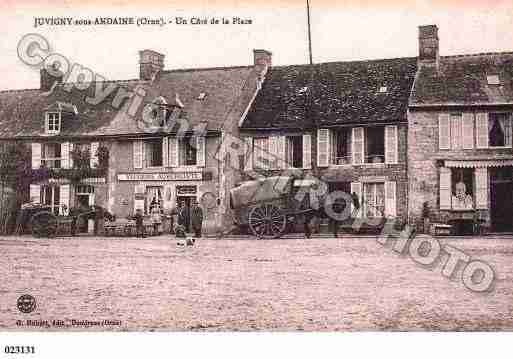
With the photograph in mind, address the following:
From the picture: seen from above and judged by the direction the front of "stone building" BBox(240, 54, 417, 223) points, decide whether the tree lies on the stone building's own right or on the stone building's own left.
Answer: on the stone building's own right

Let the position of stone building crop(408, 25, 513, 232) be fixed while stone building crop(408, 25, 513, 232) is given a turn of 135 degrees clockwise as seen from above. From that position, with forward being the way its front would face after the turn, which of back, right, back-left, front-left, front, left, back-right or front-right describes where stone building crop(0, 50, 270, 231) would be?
front-left

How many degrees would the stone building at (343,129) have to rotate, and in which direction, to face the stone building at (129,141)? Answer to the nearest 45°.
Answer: approximately 90° to its right

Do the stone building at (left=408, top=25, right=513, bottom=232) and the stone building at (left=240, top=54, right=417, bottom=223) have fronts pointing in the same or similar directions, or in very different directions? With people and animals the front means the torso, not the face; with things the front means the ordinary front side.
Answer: same or similar directions

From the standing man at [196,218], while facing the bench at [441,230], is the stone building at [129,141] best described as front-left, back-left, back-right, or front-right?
back-left

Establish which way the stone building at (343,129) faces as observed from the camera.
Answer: facing the viewer

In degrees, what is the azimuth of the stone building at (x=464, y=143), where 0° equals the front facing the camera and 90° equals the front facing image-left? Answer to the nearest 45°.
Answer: approximately 0°

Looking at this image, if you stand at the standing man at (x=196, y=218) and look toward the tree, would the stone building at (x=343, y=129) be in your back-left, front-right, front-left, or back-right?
back-right

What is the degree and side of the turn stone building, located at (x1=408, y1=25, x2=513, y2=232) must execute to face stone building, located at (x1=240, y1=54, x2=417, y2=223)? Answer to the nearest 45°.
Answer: approximately 135° to its right

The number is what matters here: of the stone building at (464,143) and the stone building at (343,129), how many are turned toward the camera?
2

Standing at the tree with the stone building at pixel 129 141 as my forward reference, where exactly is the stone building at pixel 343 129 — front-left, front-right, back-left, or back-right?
front-right

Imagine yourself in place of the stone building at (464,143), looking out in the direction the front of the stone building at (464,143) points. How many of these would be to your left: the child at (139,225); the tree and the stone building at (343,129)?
0

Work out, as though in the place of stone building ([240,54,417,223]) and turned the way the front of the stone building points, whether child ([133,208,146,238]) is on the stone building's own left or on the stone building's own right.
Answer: on the stone building's own right

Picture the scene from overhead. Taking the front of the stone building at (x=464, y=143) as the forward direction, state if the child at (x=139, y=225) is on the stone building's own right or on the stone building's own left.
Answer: on the stone building's own right

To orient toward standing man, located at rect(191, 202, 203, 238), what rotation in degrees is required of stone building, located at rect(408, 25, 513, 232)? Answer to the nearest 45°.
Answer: approximately 90° to its right

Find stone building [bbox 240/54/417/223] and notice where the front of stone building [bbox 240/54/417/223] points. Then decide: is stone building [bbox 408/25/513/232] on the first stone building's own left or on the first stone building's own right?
on the first stone building's own left
